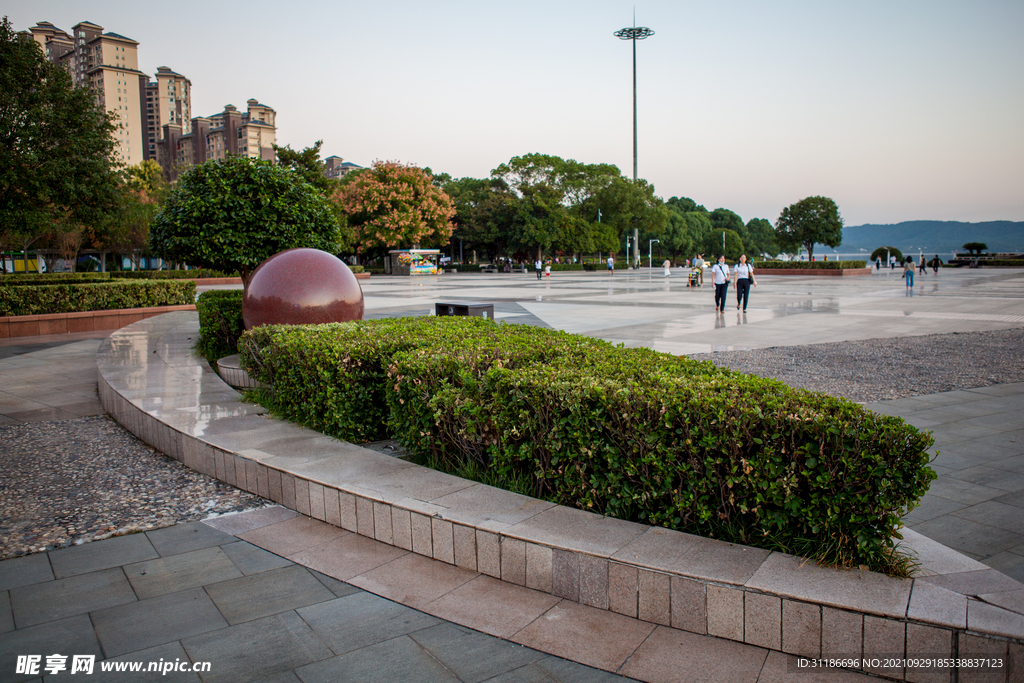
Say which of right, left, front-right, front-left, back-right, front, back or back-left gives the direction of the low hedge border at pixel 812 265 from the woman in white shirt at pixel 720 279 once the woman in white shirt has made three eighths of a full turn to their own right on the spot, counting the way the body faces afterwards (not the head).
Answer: front-right

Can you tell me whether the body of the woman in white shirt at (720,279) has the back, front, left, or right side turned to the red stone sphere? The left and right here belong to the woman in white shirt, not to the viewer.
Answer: front

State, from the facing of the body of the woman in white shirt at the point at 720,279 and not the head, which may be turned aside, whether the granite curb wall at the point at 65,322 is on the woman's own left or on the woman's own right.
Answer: on the woman's own right

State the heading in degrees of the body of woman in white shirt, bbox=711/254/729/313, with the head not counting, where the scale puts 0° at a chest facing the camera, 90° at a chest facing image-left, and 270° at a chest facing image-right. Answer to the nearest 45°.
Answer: approximately 0°

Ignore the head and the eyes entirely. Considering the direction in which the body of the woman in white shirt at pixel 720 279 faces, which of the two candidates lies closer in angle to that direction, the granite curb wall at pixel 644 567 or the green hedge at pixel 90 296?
the granite curb wall

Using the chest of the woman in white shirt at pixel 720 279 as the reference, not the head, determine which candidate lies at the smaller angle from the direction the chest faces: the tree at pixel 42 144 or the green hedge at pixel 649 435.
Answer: the green hedge

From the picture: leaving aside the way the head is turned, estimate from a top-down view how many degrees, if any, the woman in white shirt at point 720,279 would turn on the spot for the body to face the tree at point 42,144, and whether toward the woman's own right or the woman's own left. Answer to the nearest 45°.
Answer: approximately 90° to the woman's own right

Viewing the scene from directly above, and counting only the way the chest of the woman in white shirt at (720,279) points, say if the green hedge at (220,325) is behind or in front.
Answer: in front

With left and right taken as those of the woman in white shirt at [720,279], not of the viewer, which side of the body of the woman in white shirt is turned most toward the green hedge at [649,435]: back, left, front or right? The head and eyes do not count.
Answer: front

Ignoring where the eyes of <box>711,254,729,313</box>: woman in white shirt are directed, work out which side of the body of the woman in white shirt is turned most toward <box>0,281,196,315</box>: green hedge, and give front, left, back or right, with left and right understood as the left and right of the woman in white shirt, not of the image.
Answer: right
